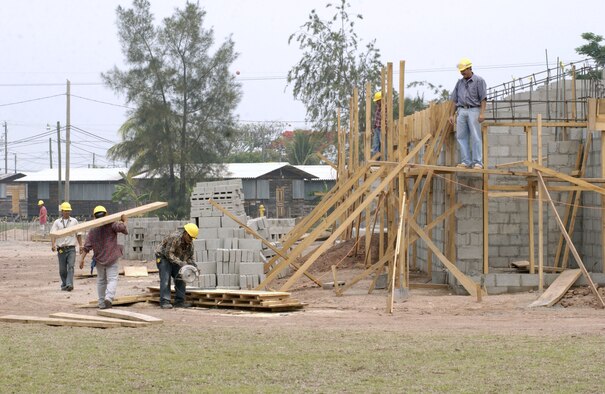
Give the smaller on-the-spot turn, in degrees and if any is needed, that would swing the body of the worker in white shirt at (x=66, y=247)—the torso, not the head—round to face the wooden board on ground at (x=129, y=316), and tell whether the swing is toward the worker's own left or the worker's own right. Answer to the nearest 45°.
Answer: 0° — they already face it

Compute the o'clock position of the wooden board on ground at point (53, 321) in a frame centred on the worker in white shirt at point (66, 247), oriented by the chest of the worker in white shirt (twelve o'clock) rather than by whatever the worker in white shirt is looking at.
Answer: The wooden board on ground is roughly at 12 o'clock from the worker in white shirt.

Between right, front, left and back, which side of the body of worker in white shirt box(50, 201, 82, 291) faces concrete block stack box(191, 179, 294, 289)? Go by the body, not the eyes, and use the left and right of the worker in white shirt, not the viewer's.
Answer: left

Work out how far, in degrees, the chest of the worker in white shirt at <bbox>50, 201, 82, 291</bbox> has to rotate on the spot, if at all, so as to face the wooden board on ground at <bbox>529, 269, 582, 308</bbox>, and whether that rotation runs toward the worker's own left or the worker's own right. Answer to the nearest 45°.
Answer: approximately 45° to the worker's own left

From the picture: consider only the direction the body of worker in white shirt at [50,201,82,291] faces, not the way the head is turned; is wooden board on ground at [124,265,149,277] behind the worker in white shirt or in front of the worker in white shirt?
behind

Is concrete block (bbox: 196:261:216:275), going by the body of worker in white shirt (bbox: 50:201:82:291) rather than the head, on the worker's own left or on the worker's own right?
on the worker's own left

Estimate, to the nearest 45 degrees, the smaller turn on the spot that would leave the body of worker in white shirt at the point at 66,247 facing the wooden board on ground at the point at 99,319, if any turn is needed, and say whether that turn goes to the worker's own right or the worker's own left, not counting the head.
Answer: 0° — they already face it

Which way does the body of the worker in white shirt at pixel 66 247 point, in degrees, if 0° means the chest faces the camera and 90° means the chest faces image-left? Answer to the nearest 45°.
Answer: approximately 0°
